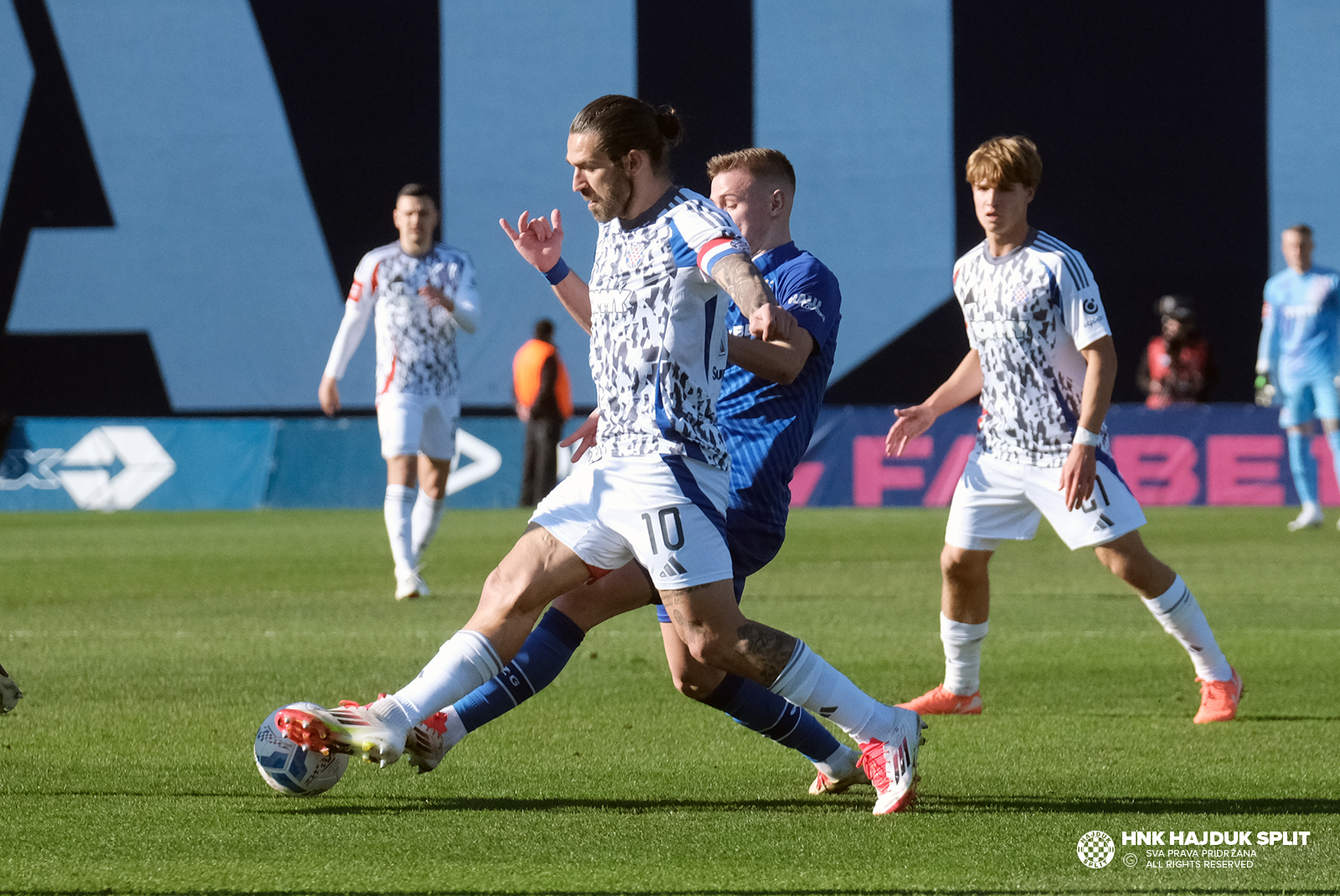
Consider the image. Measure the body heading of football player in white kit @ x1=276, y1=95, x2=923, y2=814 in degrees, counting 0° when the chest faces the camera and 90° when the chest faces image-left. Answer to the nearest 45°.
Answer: approximately 45°

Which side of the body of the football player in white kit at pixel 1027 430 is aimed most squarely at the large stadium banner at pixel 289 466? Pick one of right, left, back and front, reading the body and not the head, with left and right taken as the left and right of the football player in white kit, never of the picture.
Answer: right

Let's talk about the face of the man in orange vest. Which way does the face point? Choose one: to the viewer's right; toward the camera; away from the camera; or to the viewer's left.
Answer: away from the camera

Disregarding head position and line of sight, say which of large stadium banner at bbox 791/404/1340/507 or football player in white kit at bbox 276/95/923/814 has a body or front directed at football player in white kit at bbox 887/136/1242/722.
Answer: the large stadium banner

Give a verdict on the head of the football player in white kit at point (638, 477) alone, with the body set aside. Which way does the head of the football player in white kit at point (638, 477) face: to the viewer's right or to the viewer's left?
to the viewer's left

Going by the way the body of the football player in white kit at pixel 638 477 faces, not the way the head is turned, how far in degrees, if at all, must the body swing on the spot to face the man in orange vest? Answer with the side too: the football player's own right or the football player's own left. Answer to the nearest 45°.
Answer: approximately 135° to the football player's own right

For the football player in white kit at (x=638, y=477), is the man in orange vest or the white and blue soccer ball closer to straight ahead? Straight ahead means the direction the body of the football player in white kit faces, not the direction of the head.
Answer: the white and blue soccer ball

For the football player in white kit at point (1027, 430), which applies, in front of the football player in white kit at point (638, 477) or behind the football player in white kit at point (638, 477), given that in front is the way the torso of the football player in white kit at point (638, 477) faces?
behind
